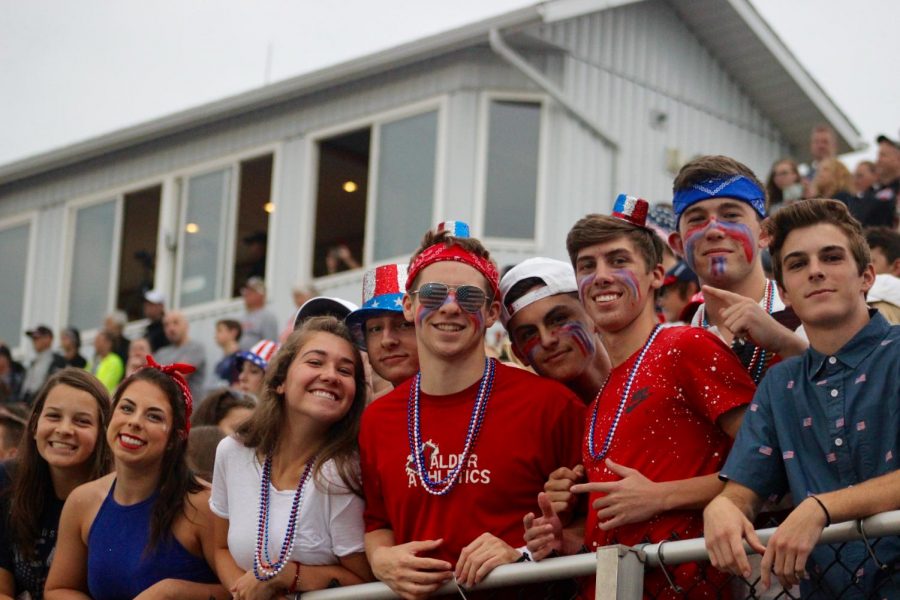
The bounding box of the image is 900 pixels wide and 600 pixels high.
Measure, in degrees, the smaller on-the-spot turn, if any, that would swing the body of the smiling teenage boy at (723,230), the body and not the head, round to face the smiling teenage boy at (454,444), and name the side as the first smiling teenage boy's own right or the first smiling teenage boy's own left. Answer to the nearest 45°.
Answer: approximately 90° to the first smiling teenage boy's own right

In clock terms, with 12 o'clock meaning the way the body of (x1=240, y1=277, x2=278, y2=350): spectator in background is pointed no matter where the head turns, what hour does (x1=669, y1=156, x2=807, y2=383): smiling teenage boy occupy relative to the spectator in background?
The smiling teenage boy is roughly at 10 o'clock from the spectator in background.

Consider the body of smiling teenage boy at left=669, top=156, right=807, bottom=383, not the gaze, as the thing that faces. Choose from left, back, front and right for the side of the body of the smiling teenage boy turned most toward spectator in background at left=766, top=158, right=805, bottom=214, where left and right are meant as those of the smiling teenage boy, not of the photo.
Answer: back

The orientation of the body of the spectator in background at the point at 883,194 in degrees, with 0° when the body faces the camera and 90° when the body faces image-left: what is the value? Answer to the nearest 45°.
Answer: approximately 45°

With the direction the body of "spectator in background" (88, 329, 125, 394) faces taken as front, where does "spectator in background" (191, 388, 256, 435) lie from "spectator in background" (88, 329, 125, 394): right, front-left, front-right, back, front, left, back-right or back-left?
front-left

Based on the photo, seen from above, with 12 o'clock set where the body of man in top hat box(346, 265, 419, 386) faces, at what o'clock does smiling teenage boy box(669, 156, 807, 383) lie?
The smiling teenage boy is roughly at 10 o'clock from the man in top hat.

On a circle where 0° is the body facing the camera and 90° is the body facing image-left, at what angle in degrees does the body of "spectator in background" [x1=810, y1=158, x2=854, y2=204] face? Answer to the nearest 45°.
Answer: approximately 45°

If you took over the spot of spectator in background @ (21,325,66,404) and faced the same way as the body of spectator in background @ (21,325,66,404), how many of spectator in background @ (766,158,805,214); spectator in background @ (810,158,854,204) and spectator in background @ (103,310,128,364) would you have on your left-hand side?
3
